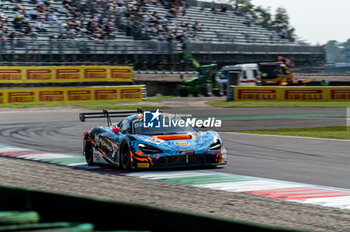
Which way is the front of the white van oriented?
to the viewer's left

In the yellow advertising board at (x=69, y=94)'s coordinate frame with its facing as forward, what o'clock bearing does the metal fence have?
The metal fence is roughly at 7 o'clock from the yellow advertising board.

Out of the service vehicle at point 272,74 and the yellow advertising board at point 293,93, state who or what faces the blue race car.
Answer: the yellow advertising board

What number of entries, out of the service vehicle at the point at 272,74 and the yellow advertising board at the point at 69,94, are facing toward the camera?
1

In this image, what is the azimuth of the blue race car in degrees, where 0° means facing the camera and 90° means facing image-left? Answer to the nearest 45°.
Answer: approximately 315°

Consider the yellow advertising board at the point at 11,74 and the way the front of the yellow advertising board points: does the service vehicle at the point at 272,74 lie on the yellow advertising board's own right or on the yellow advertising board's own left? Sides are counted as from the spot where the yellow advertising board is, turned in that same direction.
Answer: on the yellow advertising board's own left

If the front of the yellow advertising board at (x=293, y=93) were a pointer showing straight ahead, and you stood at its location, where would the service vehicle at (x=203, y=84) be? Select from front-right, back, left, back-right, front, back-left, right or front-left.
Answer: back-right

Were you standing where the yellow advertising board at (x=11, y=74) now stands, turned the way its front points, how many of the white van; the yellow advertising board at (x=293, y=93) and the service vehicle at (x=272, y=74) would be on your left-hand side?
3

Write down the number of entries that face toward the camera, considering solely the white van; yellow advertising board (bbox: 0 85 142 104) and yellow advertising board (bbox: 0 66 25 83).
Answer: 2

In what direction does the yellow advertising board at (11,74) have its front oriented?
toward the camera

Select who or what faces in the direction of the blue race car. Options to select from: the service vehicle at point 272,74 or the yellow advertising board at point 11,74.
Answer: the yellow advertising board
